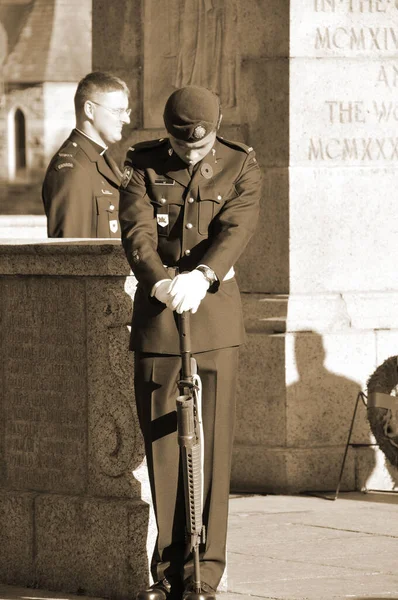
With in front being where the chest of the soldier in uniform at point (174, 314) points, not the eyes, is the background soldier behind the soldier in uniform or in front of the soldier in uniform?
behind

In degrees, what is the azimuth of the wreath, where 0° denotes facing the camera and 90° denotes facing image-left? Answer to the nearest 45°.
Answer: approximately 0°

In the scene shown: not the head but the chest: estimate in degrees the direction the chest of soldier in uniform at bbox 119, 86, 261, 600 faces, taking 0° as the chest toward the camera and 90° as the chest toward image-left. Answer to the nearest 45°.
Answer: approximately 0°

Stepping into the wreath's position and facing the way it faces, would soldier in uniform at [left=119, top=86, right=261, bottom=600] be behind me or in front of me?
in front

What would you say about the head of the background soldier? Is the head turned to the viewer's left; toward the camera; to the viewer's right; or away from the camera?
to the viewer's right

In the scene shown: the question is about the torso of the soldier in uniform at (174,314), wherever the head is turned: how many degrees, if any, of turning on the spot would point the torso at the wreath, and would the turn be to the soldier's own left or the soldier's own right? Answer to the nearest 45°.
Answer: approximately 135° to the soldier's own left

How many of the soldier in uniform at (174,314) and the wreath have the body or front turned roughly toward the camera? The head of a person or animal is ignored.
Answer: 2
